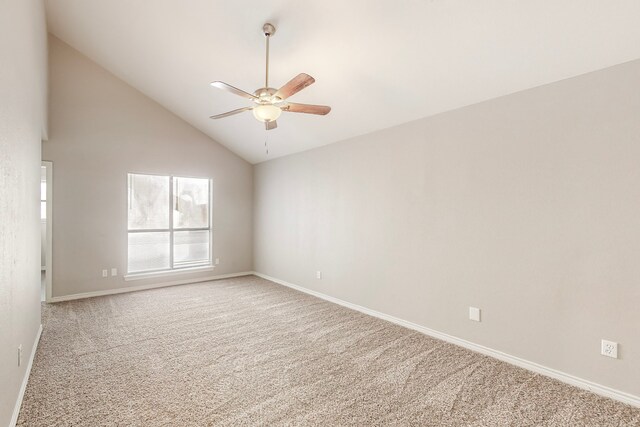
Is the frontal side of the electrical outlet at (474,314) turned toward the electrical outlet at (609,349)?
no

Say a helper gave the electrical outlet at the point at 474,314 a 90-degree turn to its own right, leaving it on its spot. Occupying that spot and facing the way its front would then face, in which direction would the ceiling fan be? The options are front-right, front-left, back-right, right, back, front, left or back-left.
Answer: left

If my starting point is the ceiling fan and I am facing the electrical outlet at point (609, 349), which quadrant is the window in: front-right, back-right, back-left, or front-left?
back-left

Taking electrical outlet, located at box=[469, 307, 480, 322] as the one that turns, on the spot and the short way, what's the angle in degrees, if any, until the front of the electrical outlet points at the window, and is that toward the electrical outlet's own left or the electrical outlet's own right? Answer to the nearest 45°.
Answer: approximately 45° to the electrical outlet's own right

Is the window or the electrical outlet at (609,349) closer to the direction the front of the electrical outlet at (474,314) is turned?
the window

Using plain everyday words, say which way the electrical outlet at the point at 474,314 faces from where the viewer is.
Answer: facing the viewer and to the left of the viewer

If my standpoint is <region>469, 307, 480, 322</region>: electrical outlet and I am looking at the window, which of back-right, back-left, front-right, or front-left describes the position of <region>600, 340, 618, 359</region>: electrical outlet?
back-left

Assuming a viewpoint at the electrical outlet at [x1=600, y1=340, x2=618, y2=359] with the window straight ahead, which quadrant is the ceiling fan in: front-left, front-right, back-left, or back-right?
front-left
